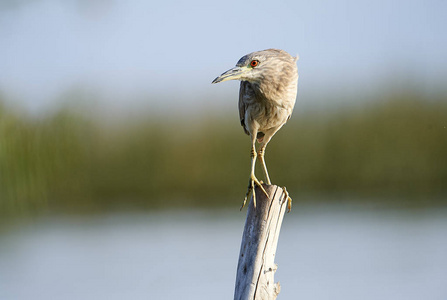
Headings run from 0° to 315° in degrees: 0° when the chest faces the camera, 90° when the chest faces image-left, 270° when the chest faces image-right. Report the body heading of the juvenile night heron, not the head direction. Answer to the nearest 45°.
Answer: approximately 0°
